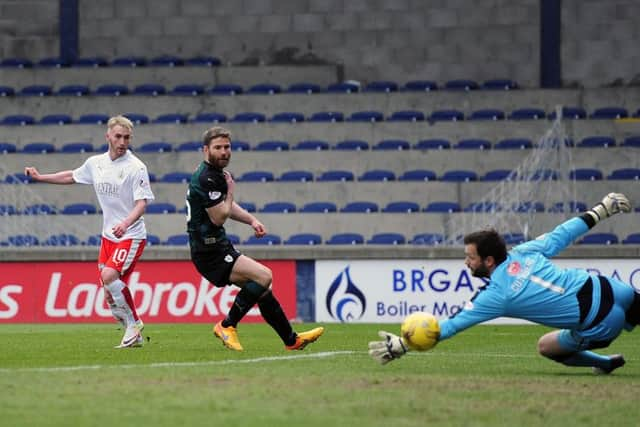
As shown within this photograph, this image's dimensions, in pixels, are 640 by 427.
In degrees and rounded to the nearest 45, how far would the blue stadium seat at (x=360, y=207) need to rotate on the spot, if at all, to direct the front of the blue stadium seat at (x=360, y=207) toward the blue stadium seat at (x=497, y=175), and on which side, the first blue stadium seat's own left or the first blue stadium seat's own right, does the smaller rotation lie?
approximately 90° to the first blue stadium seat's own left

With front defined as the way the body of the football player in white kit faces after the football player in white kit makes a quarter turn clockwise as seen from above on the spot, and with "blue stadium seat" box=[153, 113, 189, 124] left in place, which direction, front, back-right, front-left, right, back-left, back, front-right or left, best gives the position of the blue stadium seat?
front-right

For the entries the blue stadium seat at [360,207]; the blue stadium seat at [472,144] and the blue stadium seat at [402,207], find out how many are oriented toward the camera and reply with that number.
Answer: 3

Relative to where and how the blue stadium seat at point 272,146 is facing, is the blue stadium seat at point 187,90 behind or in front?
behind

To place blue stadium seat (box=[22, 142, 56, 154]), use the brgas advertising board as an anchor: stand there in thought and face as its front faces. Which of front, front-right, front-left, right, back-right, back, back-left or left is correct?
back-right

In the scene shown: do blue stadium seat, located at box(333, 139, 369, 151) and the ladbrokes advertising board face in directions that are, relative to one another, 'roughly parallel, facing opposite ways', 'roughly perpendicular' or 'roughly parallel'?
roughly parallel

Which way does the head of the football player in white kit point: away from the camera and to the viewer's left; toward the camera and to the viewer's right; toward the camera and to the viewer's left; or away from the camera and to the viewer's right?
toward the camera and to the viewer's right

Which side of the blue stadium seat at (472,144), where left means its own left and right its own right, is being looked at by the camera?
front

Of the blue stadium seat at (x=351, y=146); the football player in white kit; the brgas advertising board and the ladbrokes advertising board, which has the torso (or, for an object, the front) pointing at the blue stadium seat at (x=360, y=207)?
the blue stadium seat at (x=351, y=146)

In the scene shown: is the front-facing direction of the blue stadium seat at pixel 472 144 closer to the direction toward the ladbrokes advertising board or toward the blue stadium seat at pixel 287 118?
the ladbrokes advertising board

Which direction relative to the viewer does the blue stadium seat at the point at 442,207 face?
toward the camera

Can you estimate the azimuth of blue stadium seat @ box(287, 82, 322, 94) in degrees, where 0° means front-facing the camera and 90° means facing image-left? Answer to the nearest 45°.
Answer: approximately 0°

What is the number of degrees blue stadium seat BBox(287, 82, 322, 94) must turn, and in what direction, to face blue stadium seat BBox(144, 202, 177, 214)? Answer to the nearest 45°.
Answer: approximately 45° to its right

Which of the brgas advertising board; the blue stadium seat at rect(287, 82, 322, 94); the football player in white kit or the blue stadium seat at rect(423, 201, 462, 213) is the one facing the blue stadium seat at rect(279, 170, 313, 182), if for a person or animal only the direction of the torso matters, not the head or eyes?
the blue stadium seat at rect(287, 82, 322, 94)

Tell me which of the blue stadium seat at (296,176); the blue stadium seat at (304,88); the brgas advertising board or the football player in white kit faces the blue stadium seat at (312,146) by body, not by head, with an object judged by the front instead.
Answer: the blue stadium seat at (304,88)

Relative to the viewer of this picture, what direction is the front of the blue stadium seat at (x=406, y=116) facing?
facing the viewer
